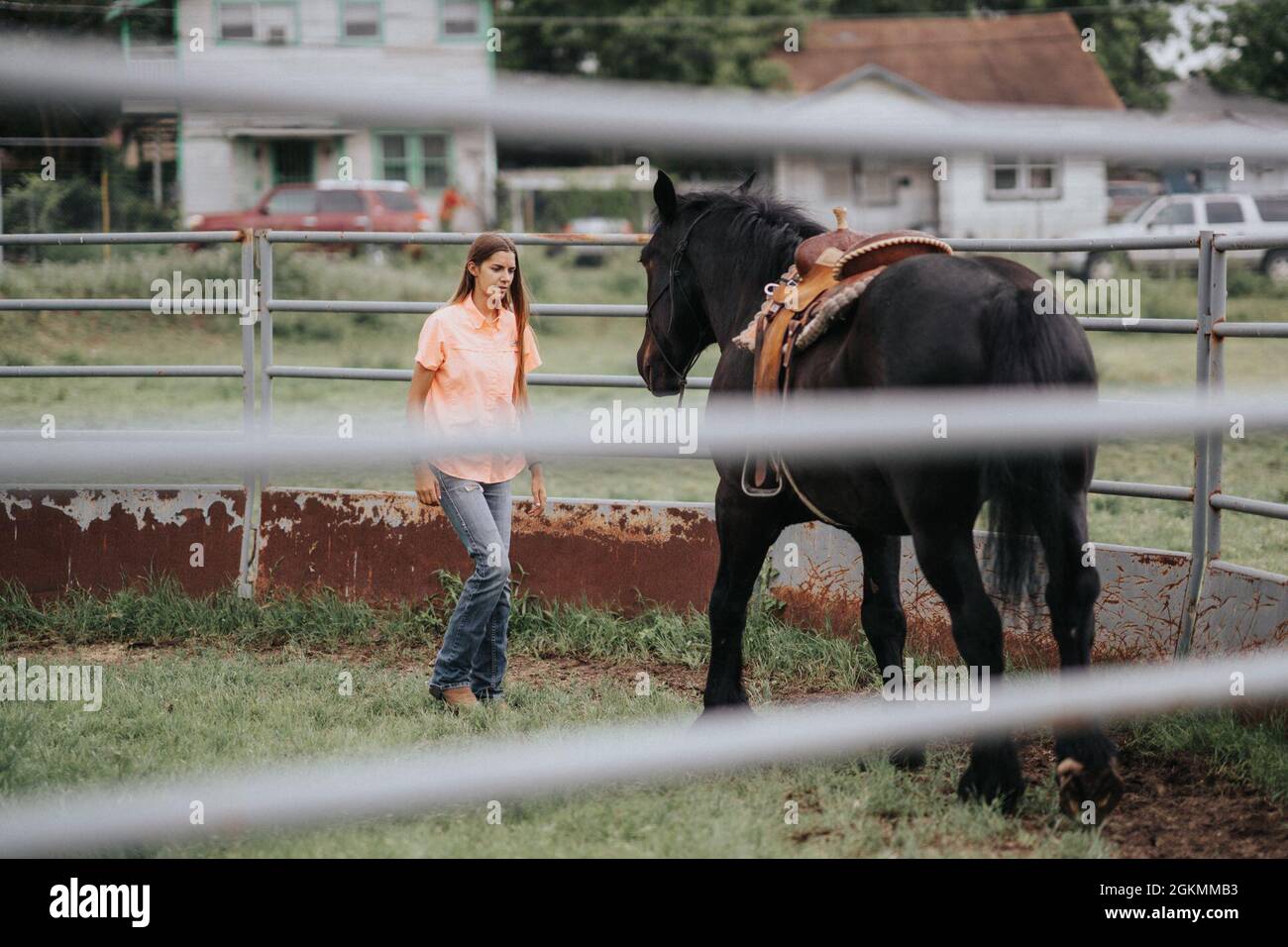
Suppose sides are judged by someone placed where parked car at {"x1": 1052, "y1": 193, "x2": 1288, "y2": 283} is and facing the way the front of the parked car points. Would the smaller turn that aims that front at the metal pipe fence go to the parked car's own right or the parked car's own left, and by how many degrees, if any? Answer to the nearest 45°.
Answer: approximately 90° to the parked car's own left

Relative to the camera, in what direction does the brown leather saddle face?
facing away from the viewer and to the left of the viewer

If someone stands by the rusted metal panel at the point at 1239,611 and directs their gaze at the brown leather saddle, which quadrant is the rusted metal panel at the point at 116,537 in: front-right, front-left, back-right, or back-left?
front-right

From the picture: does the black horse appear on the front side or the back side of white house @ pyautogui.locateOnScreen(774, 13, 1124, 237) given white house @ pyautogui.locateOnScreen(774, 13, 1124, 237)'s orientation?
on the front side

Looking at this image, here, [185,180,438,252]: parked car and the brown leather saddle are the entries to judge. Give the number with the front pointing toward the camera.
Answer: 0

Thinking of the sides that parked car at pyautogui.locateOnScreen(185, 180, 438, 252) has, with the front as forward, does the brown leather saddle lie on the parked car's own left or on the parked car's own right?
on the parked car's own left

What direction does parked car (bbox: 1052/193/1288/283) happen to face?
to the viewer's left

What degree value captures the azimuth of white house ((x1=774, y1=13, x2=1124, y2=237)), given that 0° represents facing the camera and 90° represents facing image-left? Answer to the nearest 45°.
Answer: approximately 0°

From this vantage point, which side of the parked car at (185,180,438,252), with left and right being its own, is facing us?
left

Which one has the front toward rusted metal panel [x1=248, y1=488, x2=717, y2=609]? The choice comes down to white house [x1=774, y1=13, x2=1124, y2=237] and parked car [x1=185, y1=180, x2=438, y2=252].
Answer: the white house

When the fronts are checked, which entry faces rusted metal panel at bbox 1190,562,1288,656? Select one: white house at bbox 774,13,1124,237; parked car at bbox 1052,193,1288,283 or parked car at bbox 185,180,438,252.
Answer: the white house

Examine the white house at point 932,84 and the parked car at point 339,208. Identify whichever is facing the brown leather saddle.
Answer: the white house

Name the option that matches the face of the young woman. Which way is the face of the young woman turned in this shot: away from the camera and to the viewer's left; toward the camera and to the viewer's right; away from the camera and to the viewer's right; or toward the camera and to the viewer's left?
toward the camera and to the viewer's right

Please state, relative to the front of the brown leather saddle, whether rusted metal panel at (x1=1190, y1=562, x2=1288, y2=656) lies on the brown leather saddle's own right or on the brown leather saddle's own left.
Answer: on the brown leather saddle's own right

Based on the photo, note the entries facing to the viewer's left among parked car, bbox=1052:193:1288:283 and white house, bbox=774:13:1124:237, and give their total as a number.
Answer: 1

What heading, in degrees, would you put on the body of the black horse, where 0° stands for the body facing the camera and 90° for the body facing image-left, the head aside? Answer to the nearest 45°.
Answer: approximately 135°
